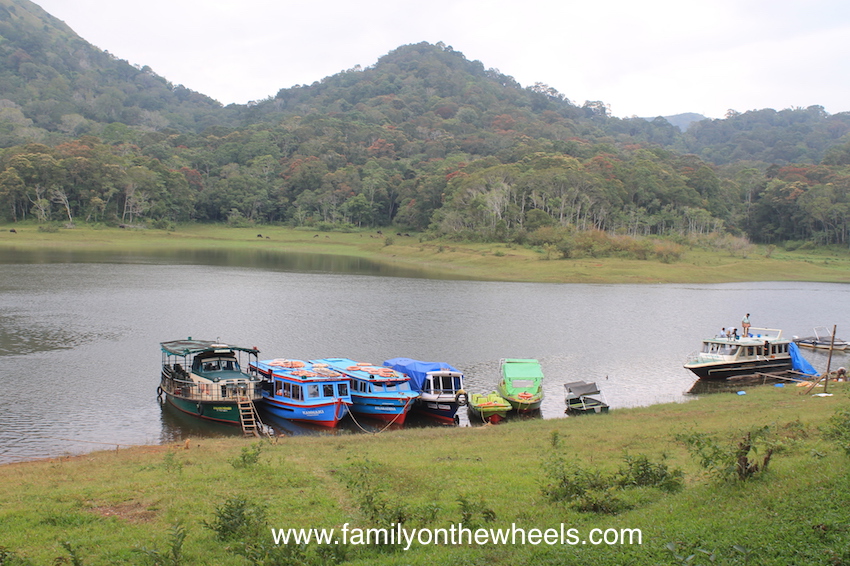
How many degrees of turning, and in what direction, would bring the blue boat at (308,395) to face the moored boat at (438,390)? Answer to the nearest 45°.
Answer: approximately 45° to its left

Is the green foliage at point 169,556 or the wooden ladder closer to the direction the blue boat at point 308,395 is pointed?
the green foliage

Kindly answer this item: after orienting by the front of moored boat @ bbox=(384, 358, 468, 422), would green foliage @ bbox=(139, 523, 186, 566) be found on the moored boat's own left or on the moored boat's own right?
on the moored boat's own right

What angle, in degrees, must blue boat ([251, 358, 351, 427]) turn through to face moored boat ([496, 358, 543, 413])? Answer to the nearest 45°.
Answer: approximately 45° to its left

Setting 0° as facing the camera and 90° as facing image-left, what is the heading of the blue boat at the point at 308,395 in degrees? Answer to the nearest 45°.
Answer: approximately 315°

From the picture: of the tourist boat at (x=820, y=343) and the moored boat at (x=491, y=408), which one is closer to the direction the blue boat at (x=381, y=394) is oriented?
the moored boat

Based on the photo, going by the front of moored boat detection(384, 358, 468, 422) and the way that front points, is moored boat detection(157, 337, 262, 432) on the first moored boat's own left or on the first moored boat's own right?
on the first moored boat's own right

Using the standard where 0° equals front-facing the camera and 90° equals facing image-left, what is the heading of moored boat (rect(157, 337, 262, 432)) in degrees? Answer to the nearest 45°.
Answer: approximately 315°

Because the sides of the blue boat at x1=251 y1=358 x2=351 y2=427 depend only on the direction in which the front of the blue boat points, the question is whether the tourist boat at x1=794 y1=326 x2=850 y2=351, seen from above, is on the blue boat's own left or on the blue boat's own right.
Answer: on the blue boat's own left
